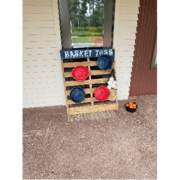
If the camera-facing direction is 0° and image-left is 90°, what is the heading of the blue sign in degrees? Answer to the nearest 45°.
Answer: approximately 0°
